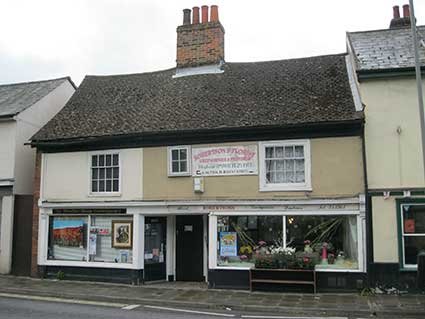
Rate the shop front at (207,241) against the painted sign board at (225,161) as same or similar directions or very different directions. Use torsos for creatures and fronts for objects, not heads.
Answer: same or similar directions

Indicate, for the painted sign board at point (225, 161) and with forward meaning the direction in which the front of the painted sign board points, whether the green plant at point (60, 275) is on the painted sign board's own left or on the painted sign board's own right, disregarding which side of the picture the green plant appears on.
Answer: on the painted sign board's own right

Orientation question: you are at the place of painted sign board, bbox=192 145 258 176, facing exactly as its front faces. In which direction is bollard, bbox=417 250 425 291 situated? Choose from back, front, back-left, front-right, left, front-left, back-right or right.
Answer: front-left

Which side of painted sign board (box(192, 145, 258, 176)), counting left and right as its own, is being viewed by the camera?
front

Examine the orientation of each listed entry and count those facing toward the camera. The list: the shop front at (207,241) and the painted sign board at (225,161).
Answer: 2

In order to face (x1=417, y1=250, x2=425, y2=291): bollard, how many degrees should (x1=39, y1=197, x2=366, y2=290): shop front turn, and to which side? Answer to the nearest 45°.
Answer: approximately 45° to its left
